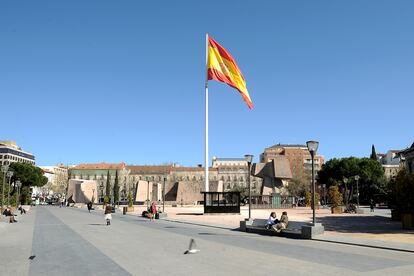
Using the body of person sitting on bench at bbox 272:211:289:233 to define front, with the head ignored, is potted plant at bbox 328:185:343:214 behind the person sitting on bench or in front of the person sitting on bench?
behind

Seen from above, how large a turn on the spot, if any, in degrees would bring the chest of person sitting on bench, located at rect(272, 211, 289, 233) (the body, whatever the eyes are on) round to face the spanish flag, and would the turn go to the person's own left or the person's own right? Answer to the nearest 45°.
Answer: approximately 135° to the person's own right

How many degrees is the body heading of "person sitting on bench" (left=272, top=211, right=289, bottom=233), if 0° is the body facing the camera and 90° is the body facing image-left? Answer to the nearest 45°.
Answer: approximately 45°

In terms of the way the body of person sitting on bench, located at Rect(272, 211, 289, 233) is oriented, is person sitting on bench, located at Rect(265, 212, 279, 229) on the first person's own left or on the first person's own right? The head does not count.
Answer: on the first person's own right

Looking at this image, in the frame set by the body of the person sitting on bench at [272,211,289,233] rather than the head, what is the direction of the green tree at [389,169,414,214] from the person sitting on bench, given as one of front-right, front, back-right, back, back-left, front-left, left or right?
back
